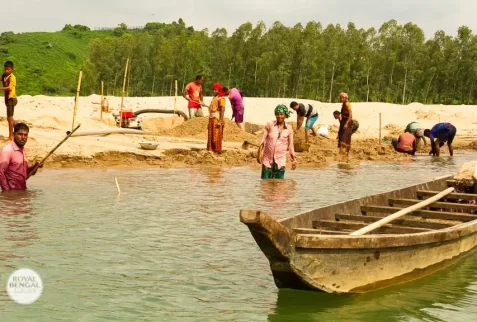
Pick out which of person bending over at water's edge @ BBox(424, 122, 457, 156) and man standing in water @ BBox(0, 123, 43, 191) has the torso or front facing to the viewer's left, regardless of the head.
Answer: the person bending over at water's edge

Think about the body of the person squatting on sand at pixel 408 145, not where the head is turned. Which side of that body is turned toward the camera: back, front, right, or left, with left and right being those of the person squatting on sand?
back

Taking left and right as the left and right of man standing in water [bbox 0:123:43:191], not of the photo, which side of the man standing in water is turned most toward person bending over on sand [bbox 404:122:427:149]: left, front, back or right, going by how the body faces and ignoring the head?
left

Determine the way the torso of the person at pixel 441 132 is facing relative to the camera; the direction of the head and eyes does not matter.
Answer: to the viewer's left

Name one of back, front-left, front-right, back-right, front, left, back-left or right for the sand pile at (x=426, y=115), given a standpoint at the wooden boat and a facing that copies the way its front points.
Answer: back-right

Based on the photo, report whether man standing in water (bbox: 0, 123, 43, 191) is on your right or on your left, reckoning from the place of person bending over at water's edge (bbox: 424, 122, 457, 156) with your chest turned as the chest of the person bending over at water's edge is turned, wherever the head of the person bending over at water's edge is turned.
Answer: on your left

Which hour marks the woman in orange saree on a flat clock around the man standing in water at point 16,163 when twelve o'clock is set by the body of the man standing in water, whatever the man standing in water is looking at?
The woman in orange saree is roughly at 9 o'clock from the man standing in water.

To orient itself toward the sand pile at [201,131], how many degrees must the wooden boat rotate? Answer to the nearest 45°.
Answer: approximately 135° to its right

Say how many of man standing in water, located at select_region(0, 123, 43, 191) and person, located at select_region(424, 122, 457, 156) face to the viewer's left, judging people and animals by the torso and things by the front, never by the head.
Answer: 1

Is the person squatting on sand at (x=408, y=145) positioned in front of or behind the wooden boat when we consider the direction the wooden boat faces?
behind
